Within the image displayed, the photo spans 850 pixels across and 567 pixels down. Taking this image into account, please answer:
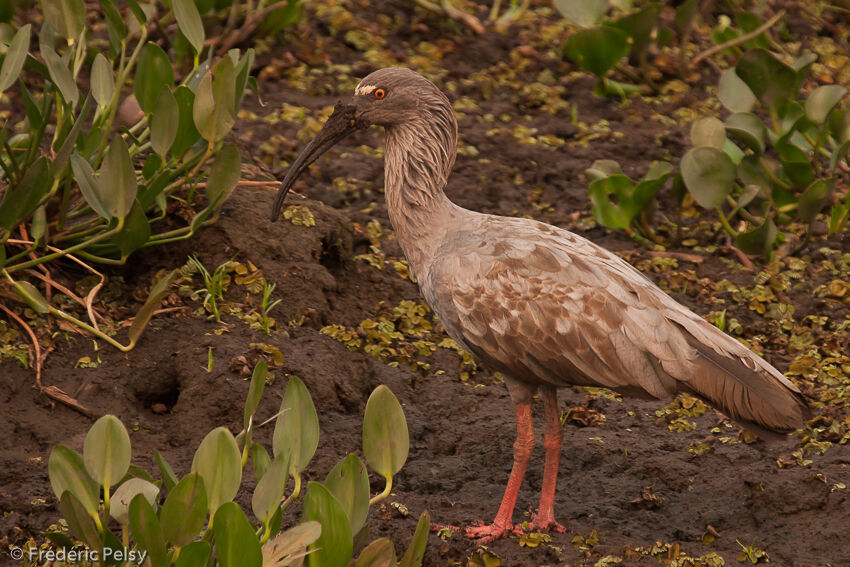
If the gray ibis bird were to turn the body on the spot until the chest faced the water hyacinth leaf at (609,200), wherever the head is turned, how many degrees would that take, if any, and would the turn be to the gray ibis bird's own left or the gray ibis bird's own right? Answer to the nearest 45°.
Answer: approximately 90° to the gray ibis bird's own right

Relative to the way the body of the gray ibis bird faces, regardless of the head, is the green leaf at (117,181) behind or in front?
in front

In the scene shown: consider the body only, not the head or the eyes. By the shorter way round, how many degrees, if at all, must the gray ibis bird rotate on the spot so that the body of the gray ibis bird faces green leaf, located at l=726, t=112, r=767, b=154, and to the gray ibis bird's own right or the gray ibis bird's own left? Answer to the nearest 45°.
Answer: approximately 90° to the gray ibis bird's own right

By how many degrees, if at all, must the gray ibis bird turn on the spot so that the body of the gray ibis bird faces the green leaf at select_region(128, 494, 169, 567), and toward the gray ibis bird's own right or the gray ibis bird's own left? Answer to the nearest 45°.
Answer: approximately 45° to the gray ibis bird's own left

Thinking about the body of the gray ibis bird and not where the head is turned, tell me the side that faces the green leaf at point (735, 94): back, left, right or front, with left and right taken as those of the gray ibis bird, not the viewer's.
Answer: right

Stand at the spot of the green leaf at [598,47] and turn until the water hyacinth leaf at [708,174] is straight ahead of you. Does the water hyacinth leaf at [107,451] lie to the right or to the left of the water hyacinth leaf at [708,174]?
right

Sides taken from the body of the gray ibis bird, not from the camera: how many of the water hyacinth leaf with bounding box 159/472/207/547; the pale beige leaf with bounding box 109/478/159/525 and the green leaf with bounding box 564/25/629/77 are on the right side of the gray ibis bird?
1

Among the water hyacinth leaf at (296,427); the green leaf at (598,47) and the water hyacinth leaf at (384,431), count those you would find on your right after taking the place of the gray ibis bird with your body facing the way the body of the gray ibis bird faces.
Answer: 1

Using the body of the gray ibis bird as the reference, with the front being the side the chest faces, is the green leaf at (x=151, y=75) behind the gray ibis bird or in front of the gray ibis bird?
in front

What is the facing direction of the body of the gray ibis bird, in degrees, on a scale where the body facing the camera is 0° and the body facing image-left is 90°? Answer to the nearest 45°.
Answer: approximately 90°
